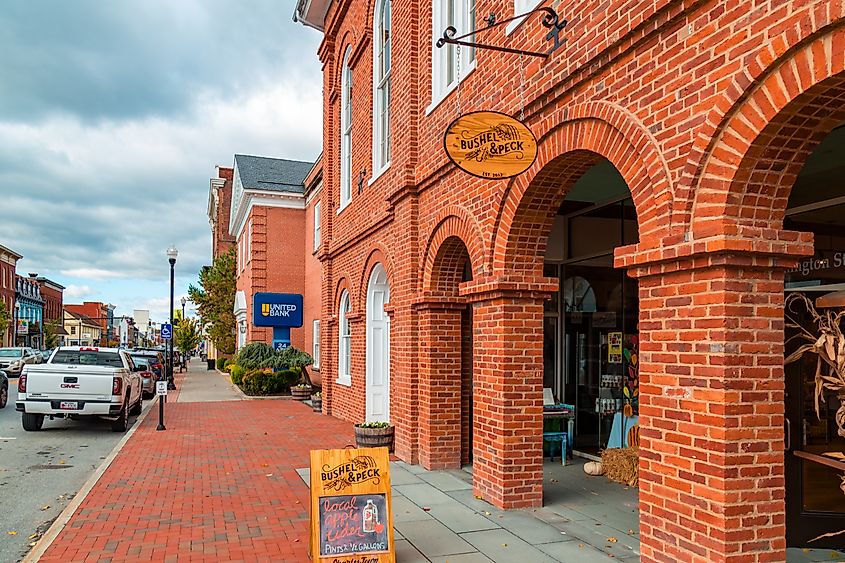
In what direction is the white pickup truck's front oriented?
away from the camera

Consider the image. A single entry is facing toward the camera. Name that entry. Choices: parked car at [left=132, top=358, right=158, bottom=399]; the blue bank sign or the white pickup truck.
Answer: the blue bank sign

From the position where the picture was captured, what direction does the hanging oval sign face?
facing the viewer

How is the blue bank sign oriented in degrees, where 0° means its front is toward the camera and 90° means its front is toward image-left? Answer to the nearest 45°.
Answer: approximately 0°

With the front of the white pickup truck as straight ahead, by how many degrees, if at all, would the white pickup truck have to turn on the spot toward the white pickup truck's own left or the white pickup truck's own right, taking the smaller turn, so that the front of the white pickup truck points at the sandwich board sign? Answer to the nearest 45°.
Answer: approximately 180°

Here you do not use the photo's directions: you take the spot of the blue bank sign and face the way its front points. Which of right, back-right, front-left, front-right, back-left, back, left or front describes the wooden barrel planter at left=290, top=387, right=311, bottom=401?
front

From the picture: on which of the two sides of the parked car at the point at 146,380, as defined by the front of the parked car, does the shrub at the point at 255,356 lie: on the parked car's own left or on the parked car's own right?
on the parked car's own right

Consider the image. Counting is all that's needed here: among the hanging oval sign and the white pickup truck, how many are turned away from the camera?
1

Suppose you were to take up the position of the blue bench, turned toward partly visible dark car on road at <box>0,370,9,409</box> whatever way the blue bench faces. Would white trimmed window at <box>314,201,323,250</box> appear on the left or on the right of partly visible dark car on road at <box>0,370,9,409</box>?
right

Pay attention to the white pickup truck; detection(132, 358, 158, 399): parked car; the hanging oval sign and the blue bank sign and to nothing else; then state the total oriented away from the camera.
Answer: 2

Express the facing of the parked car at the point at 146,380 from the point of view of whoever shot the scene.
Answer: facing away from the viewer

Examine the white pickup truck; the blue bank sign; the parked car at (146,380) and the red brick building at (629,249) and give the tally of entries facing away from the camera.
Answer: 2

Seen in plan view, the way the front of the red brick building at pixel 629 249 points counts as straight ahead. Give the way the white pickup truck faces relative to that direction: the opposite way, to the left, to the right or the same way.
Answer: to the right

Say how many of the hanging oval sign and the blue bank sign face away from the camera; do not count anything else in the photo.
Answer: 0

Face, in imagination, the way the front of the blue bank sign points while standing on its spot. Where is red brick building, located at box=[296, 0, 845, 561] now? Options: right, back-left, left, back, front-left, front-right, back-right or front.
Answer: front

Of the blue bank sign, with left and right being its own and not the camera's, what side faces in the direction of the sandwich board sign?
front
